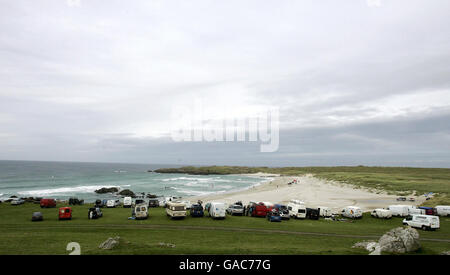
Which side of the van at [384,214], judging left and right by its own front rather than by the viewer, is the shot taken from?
left

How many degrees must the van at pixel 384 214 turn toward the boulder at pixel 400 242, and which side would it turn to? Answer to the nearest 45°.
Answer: approximately 90° to its left

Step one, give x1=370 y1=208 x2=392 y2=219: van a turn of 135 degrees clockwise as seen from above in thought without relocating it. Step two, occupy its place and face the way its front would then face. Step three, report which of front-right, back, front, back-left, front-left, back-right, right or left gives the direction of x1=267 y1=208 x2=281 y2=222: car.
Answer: back

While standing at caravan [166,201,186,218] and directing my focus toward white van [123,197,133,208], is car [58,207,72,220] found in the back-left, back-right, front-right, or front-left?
front-left

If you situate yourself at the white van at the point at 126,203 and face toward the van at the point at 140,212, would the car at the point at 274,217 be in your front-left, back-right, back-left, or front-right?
front-left

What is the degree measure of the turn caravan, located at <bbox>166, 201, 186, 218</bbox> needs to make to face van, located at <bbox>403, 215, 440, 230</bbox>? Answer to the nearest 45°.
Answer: approximately 135° to its right

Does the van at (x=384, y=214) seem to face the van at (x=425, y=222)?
no

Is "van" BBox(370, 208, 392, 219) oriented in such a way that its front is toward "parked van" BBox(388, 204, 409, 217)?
no

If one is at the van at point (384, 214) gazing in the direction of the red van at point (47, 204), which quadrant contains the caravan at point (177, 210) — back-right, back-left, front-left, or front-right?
front-left

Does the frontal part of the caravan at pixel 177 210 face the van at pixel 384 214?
no
